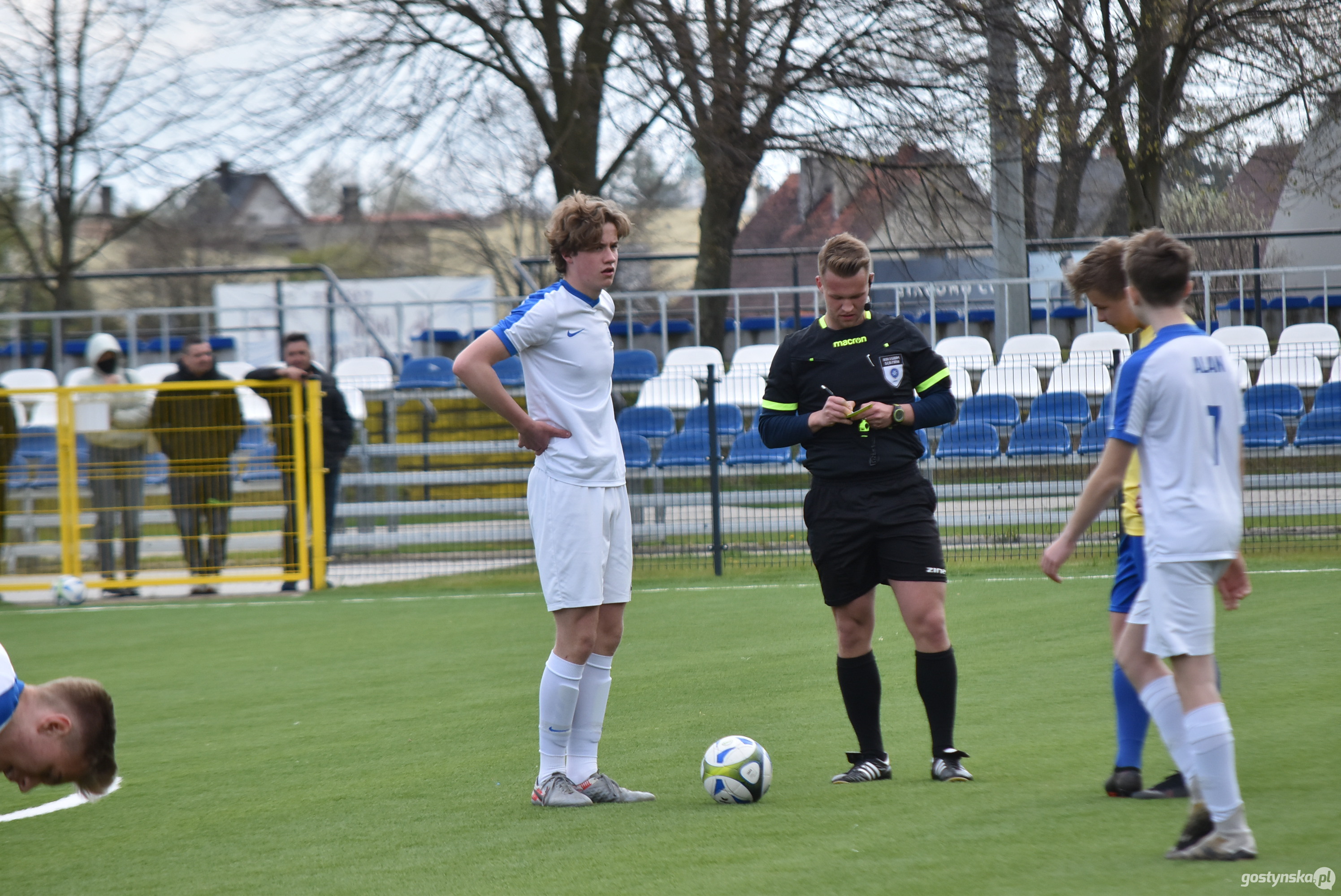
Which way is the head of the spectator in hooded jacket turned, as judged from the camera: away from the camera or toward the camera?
toward the camera

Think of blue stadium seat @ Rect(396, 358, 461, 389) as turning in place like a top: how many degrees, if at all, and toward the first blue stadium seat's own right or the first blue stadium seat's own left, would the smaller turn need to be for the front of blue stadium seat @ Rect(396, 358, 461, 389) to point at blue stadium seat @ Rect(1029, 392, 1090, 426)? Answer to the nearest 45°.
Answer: approximately 45° to the first blue stadium seat's own left

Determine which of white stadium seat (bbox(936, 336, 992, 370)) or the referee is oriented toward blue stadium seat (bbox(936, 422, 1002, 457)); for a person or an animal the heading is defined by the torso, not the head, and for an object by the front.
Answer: the white stadium seat

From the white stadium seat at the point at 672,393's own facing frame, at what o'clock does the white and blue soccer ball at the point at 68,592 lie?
The white and blue soccer ball is roughly at 2 o'clock from the white stadium seat.

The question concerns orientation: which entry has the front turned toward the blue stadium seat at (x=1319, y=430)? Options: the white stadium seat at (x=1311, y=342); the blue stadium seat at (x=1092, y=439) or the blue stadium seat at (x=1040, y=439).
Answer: the white stadium seat

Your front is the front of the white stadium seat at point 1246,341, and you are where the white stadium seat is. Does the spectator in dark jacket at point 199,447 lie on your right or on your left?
on your right

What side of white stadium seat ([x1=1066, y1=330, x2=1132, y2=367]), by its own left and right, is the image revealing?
front

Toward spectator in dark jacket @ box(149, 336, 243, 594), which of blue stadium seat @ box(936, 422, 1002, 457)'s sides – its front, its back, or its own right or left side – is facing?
right

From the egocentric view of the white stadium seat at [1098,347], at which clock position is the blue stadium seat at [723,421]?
The blue stadium seat is roughly at 2 o'clock from the white stadium seat.

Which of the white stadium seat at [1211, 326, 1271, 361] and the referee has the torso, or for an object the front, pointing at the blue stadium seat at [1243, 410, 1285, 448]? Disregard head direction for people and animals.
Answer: the white stadium seat

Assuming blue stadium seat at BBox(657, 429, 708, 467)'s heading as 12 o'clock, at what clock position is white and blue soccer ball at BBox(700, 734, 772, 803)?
The white and blue soccer ball is roughly at 12 o'clock from the blue stadium seat.

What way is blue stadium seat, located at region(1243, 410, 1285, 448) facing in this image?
toward the camera

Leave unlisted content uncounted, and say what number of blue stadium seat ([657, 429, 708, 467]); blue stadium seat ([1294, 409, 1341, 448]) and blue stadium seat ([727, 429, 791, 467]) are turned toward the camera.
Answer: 3

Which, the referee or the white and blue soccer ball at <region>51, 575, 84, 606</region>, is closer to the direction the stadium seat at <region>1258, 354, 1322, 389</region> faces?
the referee

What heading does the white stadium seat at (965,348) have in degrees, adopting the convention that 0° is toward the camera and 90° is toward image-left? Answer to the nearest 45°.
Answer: approximately 0°

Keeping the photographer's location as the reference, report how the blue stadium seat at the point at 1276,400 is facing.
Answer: facing the viewer

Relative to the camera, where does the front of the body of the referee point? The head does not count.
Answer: toward the camera

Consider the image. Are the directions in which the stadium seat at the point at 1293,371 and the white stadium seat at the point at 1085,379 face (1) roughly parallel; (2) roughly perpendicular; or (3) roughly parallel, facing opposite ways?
roughly parallel
